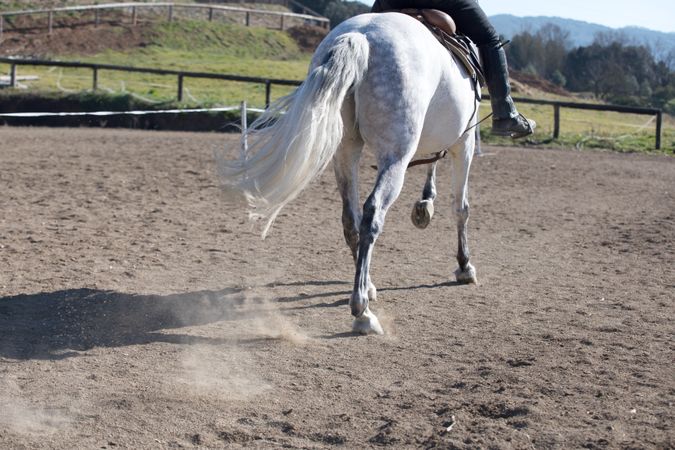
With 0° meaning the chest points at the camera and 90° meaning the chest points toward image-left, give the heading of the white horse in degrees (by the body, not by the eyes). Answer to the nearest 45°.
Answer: approximately 225°

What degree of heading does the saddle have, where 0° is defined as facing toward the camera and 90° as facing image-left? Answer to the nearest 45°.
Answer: approximately 225°
